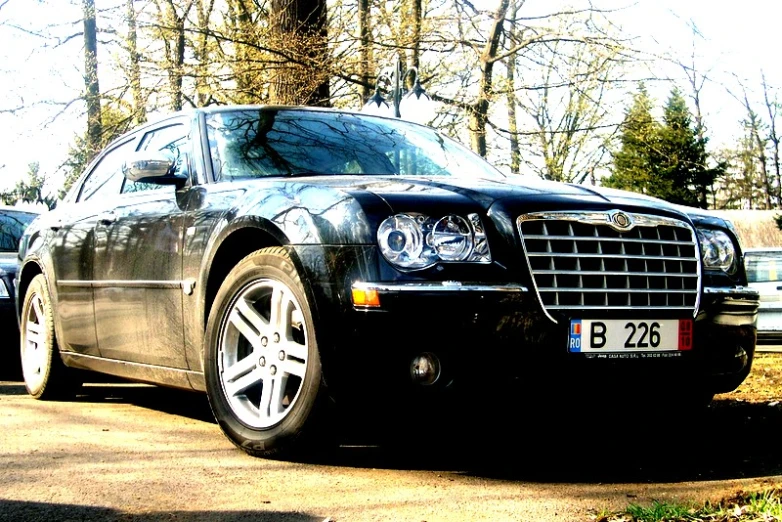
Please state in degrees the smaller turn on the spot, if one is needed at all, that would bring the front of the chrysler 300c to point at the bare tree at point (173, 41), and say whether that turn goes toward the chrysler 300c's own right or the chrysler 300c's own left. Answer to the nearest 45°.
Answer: approximately 135° to the chrysler 300c's own left

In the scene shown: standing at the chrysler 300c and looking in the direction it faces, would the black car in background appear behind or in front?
behind

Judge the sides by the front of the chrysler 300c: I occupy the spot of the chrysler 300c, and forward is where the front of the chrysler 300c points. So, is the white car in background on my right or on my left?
on my left

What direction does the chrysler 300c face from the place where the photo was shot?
facing the viewer and to the right of the viewer
